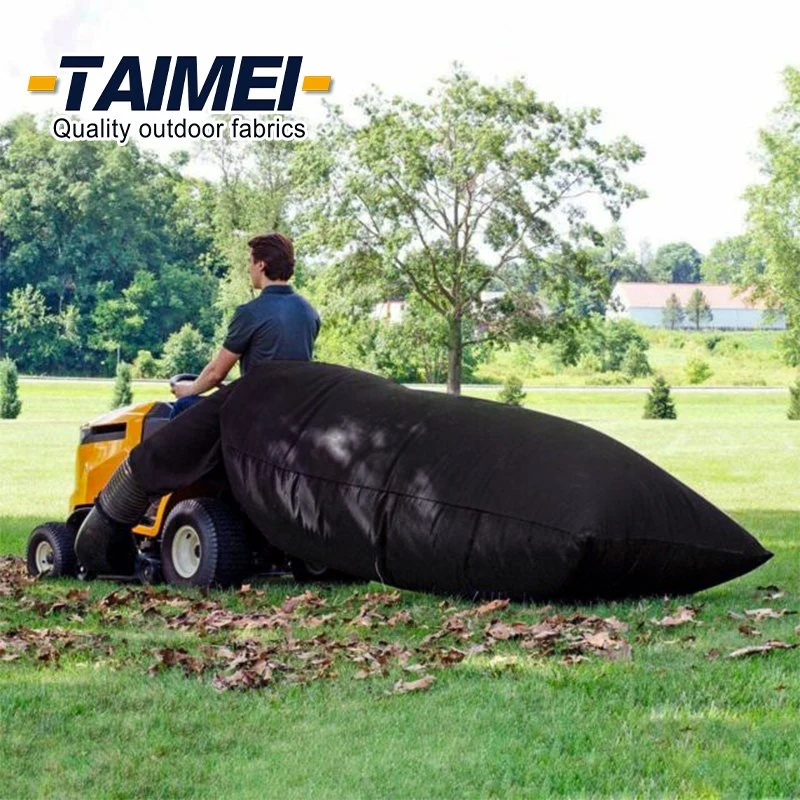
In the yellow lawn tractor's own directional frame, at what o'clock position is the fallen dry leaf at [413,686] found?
The fallen dry leaf is roughly at 7 o'clock from the yellow lawn tractor.

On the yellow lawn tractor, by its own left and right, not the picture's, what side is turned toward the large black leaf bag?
back

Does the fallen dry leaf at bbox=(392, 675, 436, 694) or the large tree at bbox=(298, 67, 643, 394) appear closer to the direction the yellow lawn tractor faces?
the large tree

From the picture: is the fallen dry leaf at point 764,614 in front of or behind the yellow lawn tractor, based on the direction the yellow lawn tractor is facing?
behind

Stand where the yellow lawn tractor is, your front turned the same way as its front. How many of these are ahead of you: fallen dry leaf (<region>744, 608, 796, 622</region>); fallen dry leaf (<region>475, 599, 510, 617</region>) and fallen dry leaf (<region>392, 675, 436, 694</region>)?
0

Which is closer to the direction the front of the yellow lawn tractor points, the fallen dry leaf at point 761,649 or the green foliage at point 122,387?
the green foliage

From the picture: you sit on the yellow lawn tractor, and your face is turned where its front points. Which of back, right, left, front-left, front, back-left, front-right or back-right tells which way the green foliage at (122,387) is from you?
front-right

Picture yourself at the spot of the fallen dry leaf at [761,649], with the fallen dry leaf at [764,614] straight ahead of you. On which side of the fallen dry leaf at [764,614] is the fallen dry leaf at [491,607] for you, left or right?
left

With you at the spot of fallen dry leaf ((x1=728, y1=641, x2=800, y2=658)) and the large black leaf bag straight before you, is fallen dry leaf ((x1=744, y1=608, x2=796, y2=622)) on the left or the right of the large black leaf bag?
right

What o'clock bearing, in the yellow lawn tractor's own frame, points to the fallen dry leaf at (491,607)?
The fallen dry leaf is roughly at 6 o'clock from the yellow lawn tractor.

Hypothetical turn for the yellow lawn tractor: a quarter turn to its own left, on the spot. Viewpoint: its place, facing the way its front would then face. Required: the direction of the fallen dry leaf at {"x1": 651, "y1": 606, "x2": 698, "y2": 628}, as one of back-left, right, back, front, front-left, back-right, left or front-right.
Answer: left

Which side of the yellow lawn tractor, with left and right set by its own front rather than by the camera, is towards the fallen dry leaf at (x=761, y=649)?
back

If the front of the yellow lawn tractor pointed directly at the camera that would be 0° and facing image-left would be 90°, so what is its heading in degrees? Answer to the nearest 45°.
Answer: approximately 135°

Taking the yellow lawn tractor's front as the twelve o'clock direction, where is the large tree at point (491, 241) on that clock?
The large tree is roughly at 2 o'clock from the yellow lawn tractor.
